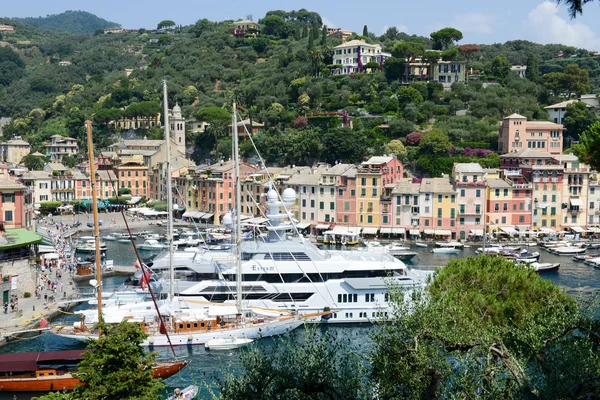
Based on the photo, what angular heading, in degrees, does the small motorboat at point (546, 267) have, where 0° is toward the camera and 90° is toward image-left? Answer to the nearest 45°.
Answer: approximately 270°

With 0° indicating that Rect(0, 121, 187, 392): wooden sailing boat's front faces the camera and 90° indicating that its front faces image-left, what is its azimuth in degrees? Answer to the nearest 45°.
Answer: approximately 270°

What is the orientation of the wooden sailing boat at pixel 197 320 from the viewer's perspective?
to the viewer's right

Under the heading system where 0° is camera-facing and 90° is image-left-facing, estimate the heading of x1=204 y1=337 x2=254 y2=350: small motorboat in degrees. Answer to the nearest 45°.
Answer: approximately 270°
